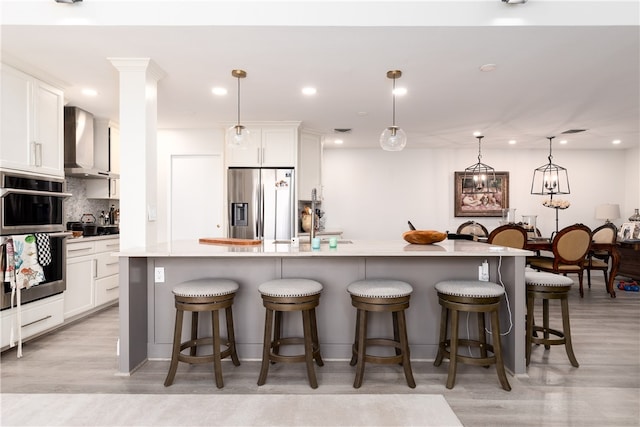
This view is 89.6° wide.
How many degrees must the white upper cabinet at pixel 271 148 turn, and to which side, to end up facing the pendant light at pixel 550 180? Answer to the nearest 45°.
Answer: approximately 90° to its left

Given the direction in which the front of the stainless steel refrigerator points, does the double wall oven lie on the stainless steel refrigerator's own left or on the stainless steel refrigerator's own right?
on the stainless steel refrigerator's own right

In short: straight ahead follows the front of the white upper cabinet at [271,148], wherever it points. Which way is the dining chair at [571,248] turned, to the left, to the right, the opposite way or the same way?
the opposite way

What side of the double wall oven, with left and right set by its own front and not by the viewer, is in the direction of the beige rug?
front

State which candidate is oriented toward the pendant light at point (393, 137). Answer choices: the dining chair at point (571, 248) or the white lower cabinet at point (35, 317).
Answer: the white lower cabinet

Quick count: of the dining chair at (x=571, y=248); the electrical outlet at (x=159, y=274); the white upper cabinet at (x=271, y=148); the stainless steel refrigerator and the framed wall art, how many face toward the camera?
4

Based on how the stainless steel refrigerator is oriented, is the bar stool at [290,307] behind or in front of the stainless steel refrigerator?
in front

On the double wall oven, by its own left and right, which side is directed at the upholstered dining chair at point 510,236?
front

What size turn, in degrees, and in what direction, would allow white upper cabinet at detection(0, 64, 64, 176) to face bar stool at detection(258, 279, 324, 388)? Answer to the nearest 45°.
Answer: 0° — it already faces it

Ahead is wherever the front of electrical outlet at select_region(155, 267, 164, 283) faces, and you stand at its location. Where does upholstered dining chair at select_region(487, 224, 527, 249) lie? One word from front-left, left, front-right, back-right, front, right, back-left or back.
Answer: left

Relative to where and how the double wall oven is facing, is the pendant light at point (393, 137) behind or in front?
in front
